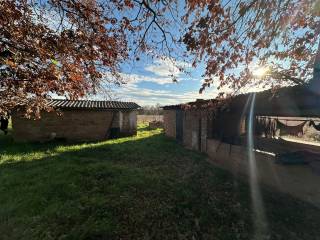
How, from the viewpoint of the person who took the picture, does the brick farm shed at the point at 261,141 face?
facing the viewer and to the left of the viewer
